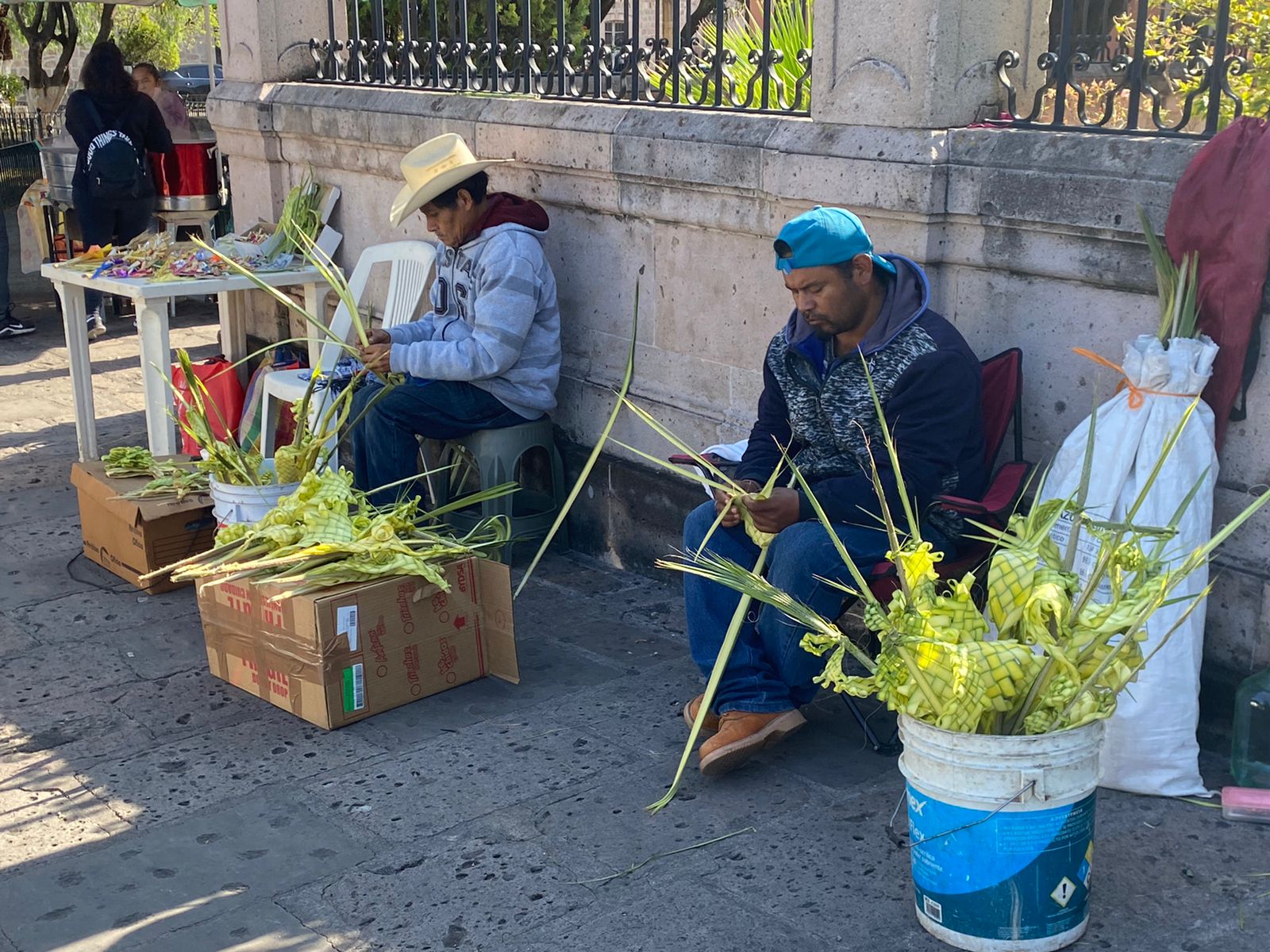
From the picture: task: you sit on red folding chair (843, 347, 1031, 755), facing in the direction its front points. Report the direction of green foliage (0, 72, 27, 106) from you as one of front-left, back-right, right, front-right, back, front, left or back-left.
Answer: right

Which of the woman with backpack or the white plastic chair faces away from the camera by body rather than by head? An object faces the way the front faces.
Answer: the woman with backpack

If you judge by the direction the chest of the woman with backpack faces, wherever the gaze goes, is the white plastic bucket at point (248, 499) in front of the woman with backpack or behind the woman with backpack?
behind

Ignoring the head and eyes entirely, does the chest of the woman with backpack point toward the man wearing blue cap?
no

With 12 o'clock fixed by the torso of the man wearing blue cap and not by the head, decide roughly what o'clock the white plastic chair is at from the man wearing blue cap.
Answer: The white plastic chair is roughly at 3 o'clock from the man wearing blue cap.

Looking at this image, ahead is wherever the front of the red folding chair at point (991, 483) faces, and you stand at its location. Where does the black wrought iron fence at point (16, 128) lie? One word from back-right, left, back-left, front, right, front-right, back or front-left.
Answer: right

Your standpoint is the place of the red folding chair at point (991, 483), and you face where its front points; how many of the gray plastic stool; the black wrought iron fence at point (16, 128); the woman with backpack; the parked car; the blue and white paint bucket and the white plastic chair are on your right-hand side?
5

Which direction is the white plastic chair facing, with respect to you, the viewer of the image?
facing the viewer and to the left of the viewer

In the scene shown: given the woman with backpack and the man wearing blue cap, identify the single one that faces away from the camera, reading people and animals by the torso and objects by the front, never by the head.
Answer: the woman with backpack

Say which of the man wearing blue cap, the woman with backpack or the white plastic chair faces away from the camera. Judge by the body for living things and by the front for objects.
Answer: the woman with backpack

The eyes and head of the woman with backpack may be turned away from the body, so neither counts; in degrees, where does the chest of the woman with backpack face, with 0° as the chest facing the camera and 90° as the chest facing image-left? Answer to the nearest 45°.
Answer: approximately 180°

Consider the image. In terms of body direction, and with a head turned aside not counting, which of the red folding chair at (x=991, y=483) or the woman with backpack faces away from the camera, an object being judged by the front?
the woman with backpack

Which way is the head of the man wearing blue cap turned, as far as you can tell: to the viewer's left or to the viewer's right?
to the viewer's left

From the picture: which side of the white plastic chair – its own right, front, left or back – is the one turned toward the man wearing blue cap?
left

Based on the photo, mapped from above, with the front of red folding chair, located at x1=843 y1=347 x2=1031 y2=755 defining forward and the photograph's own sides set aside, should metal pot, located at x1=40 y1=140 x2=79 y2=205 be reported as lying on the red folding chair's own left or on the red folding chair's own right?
on the red folding chair's own right

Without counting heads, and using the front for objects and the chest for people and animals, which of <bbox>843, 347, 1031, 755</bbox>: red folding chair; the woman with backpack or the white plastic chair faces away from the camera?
the woman with backpack

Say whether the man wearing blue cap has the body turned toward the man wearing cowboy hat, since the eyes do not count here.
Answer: no
